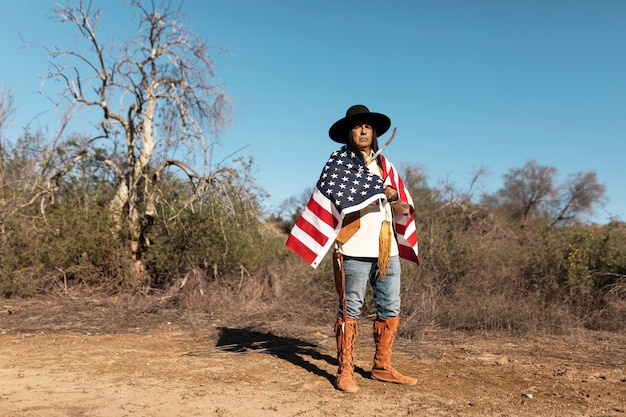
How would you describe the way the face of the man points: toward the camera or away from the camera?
toward the camera

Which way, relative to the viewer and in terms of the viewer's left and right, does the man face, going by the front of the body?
facing the viewer and to the right of the viewer
